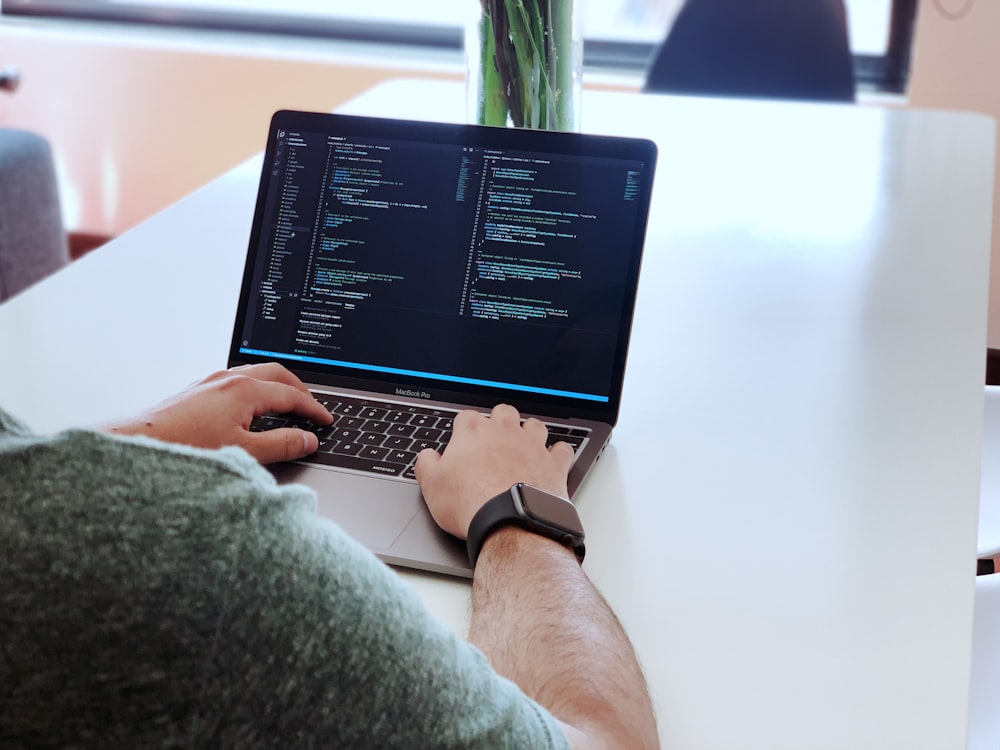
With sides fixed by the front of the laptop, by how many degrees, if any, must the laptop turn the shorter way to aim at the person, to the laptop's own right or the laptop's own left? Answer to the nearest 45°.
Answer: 0° — it already faces them

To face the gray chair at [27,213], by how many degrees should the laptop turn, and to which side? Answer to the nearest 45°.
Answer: approximately 135° to its right

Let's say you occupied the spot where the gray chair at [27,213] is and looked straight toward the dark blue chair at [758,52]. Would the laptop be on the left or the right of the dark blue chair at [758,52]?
right

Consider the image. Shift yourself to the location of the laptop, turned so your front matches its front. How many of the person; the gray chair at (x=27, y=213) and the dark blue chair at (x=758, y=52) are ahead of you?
1

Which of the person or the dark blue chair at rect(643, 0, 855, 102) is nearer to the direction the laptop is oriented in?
the person

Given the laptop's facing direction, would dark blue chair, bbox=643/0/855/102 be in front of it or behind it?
behind

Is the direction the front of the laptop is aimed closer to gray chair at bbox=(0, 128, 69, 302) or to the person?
the person

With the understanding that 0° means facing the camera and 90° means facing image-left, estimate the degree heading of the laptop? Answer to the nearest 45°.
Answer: approximately 0°
